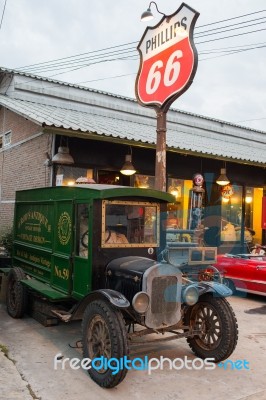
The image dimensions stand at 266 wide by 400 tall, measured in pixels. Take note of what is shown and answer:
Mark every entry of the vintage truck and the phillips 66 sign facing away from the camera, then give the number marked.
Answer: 0

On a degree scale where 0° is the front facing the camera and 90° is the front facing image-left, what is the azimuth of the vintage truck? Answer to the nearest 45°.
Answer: approximately 315°

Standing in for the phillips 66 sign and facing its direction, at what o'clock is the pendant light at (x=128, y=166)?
The pendant light is roughly at 4 o'clock from the phillips 66 sign.

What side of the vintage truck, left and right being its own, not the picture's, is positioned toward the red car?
left

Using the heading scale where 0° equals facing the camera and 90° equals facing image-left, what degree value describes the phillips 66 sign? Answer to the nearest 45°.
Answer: approximately 45°

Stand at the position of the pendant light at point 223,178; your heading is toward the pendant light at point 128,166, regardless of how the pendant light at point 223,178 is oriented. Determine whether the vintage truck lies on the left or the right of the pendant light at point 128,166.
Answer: left

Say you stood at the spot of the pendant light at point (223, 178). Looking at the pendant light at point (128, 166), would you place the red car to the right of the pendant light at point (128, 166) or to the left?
left

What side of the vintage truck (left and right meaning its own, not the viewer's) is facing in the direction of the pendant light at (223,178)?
left
